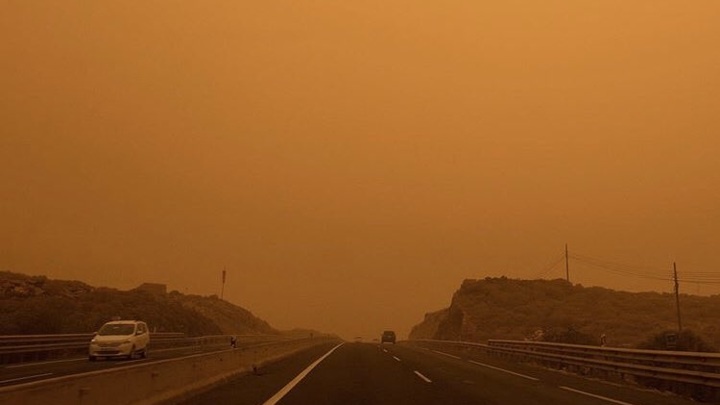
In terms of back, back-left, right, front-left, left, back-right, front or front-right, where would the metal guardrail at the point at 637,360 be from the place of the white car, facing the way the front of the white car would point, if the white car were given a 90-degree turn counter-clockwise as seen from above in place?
front

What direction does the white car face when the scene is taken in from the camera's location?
facing the viewer and to the left of the viewer
